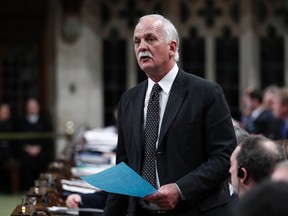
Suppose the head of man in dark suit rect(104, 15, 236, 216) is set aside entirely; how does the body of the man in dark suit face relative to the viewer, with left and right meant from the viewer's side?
facing the viewer and to the left of the viewer

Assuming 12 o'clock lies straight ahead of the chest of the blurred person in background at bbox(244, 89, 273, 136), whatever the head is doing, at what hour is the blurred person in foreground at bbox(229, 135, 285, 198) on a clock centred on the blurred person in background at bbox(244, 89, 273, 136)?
the blurred person in foreground at bbox(229, 135, 285, 198) is roughly at 9 o'clock from the blurred person in background at bbox(244, 89, 273, 136).

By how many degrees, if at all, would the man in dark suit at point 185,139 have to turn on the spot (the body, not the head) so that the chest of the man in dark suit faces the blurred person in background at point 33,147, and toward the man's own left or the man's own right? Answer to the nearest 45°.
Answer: approximately 135° to the man's own right

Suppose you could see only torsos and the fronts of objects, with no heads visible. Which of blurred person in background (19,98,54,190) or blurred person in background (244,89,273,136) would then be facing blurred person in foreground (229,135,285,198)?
blurred person in background (19,98,54,190)

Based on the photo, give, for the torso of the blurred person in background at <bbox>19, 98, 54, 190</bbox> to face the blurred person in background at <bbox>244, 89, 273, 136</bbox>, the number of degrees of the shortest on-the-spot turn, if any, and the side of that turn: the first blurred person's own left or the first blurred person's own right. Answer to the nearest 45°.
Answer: approximately 45° to the first blurred person's own left

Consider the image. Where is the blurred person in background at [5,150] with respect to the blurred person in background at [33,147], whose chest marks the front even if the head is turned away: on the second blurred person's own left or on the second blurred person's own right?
on the second blurred person's own right

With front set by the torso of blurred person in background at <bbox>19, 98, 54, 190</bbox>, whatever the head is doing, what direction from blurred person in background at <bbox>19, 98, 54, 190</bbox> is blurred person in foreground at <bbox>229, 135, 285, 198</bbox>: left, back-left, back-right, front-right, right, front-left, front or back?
front

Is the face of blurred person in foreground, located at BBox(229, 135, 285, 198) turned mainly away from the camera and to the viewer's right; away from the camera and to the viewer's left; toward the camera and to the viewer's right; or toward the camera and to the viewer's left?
away from the camera and to the viewer's left

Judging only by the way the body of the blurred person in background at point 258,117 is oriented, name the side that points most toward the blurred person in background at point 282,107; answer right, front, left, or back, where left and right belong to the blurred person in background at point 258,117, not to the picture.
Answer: left

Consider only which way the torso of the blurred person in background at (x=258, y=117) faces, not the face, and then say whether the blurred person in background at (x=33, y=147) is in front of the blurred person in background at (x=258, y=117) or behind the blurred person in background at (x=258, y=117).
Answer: in front
